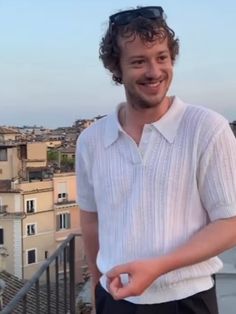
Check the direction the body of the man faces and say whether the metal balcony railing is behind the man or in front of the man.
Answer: behind

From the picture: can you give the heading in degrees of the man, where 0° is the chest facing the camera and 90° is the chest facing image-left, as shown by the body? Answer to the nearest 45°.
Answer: approximately 0°

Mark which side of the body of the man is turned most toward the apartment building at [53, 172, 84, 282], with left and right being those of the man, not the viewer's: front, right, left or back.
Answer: back

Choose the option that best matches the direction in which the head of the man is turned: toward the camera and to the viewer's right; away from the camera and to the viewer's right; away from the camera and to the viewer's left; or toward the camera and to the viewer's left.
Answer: toward the camera and to the viewer's right

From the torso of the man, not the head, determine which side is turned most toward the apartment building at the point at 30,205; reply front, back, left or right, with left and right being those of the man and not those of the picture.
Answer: back
